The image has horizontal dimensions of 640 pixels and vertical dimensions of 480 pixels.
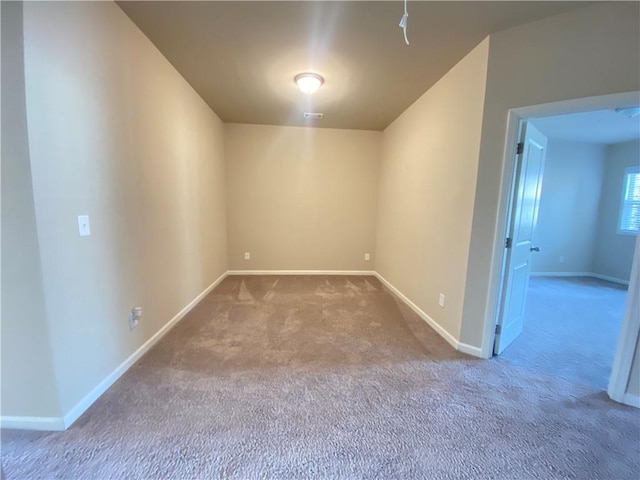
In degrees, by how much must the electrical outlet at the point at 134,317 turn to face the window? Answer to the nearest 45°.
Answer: approximately 45° to its left

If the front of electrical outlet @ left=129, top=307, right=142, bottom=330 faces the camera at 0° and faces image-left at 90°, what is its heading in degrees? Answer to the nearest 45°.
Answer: approximately 315°
